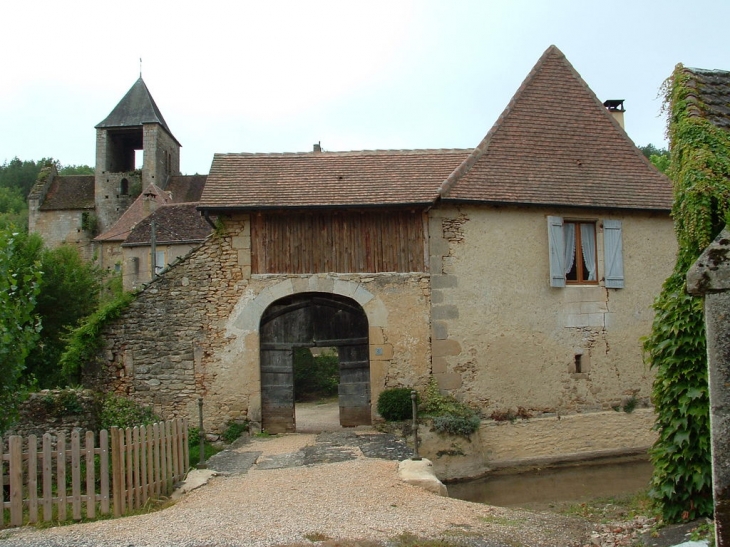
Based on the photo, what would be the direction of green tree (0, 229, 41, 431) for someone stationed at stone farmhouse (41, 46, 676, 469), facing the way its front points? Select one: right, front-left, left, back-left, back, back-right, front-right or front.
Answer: front-right

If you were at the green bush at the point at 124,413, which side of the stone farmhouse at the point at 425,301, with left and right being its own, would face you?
right

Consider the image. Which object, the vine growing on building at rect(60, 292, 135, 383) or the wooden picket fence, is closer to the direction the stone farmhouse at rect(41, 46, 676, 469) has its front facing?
the wooden picket fence

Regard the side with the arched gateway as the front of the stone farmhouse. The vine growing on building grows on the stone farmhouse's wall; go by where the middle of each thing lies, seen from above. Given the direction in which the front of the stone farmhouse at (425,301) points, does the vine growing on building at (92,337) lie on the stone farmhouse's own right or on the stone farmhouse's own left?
on the stone farmhouse's own right

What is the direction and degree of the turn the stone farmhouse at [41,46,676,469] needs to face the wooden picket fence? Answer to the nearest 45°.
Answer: approximately 45° to its right

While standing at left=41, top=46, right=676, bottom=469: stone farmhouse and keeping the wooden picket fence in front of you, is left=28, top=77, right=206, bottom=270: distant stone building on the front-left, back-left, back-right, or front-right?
back-right

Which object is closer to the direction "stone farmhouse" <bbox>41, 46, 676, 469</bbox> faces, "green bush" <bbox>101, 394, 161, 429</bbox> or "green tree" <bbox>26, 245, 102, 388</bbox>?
the green bush

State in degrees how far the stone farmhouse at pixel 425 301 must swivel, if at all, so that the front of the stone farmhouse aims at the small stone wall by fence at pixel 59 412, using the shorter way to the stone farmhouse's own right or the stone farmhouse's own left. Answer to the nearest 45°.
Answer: approximately 90° to the stone farmhouse's own right

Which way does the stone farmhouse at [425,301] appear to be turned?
toward the camera
